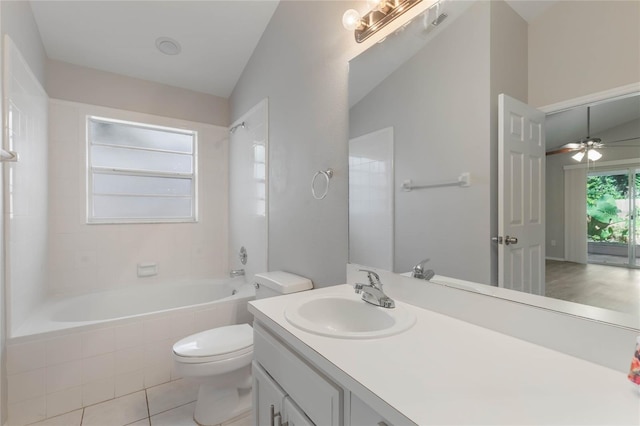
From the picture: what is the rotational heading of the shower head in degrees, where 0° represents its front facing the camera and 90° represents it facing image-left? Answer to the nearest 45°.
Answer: approximately 90°

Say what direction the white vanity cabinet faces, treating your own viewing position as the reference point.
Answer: facing the viewer and to the left of the viewer

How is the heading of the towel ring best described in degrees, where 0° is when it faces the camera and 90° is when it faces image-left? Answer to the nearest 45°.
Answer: approximately 45°

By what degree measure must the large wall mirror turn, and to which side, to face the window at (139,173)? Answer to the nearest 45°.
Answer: approximately 45° to its right

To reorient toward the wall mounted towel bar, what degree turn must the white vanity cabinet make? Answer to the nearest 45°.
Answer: approximately 45° to its right

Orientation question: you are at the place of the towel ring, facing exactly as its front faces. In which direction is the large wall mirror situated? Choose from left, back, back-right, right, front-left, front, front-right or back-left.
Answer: left

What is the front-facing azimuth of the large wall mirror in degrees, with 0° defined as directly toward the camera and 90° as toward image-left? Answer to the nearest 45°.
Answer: approximately 45°

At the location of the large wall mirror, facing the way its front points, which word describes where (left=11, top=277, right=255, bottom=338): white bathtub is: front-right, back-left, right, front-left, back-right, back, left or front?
front-right

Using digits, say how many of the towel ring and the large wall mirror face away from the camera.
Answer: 0

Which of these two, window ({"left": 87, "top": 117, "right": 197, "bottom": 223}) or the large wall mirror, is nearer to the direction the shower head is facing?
the window

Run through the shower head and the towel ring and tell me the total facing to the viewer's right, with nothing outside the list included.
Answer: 0

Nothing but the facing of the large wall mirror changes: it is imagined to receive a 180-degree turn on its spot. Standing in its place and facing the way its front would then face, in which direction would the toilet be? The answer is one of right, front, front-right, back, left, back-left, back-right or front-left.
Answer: back-left
